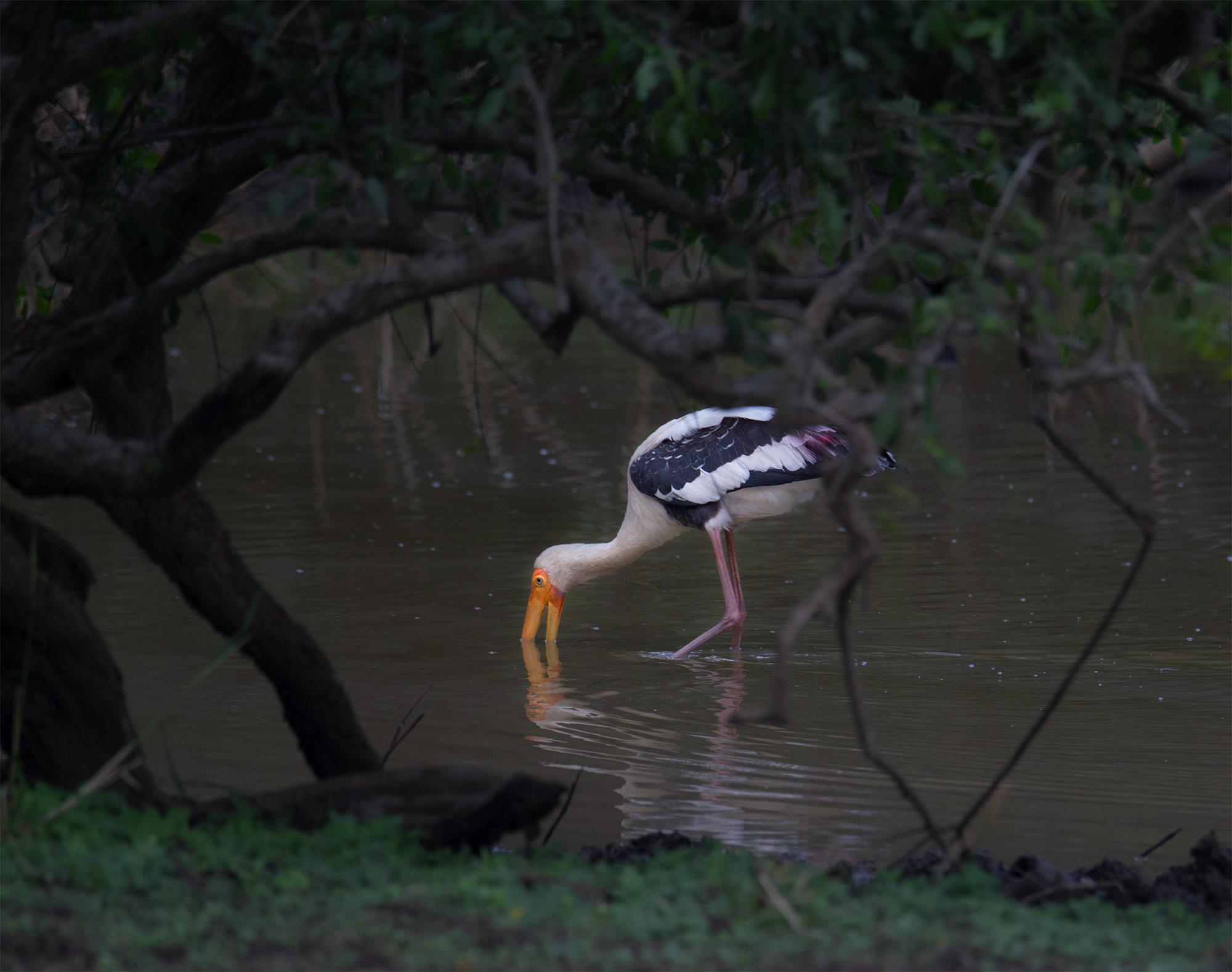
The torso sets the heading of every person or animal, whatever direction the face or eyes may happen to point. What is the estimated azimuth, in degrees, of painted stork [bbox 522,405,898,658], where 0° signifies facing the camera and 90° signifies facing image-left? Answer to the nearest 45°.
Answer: approximately 90°

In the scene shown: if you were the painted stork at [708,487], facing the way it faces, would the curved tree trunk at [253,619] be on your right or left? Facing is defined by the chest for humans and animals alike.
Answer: on your left

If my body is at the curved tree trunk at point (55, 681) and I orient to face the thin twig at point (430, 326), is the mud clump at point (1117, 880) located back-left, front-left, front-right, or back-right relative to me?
front-right

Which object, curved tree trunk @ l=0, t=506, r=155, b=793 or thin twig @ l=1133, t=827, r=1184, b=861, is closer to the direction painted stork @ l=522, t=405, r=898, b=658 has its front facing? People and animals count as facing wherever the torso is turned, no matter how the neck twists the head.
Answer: the curved tree trunk

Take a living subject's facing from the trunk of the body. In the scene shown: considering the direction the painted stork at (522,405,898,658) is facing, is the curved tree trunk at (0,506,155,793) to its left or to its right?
on its left

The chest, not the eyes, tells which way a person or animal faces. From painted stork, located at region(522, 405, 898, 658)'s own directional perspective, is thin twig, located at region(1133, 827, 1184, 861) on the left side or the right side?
on its left

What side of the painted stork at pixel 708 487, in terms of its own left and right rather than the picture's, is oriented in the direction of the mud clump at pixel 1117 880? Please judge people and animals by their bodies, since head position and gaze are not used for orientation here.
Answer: left
